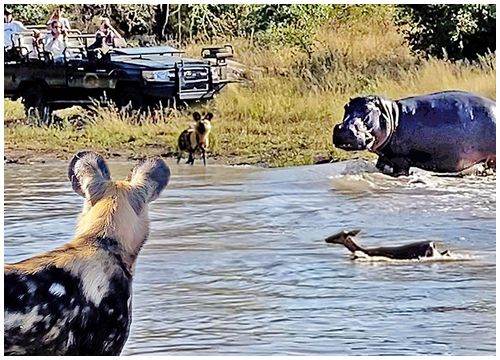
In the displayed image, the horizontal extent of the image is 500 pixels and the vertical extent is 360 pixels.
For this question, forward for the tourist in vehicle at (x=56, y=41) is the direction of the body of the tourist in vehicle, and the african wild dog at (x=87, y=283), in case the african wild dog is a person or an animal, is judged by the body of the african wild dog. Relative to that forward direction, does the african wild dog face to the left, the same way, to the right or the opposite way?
to the left

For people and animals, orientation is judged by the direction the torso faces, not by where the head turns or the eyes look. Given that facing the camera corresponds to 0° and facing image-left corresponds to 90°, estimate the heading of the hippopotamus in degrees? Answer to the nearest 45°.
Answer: approximately 90°

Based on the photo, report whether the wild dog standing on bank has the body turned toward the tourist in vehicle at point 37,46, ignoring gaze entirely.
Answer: no

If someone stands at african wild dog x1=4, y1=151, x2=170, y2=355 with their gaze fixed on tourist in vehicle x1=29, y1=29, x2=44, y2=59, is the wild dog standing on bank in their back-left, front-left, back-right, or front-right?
front-right

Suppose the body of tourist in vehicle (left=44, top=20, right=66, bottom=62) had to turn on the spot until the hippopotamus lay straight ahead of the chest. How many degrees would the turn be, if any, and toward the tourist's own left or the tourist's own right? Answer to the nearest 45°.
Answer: approximately 45° to the tourist's own left

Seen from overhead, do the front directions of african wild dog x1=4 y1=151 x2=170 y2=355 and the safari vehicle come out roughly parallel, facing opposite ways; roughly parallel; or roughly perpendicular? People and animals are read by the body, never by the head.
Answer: roughly perpendicular

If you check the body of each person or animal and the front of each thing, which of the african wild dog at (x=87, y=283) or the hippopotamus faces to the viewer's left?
the hippopotamus

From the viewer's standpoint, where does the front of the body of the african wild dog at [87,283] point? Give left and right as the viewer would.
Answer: facing away from the viewer and to the right of the viewer

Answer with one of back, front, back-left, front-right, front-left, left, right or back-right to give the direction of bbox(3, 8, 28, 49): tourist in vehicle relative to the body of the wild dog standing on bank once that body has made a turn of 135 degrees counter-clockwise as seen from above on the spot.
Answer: left

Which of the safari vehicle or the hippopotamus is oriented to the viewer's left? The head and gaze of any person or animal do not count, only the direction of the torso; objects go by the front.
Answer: the hippopotamus

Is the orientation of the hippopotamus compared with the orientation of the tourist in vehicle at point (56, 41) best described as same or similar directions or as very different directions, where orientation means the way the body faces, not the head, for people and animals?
very different directions

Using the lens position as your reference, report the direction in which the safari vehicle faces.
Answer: facing the viewer and to the right of the viewer

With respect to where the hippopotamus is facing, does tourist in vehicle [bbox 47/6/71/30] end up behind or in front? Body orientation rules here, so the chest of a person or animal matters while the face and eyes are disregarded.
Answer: in front
